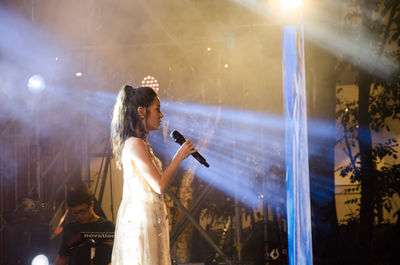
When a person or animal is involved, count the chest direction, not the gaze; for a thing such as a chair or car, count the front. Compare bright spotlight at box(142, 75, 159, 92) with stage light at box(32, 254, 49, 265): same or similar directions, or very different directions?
same or similar directions

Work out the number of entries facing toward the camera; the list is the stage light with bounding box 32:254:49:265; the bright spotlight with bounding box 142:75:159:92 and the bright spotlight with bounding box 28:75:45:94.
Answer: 3

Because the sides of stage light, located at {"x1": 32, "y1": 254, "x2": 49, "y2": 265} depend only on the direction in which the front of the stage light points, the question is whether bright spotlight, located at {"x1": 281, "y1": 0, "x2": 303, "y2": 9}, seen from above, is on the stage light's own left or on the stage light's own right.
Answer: on the stage light's own left

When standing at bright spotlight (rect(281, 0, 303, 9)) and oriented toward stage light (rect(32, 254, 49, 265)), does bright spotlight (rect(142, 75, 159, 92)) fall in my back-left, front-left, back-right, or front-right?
front-right

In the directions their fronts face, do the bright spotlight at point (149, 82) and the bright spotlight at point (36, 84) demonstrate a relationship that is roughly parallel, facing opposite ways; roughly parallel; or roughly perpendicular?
roughly parallel

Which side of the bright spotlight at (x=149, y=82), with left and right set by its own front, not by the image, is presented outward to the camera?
front

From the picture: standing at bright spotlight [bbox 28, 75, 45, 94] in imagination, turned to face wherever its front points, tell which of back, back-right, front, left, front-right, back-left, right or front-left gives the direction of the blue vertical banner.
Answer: front-left

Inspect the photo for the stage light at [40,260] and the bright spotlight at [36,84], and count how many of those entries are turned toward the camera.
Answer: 2

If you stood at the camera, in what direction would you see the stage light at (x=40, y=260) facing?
facing the viewer

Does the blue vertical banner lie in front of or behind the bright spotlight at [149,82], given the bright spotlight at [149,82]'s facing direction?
in front

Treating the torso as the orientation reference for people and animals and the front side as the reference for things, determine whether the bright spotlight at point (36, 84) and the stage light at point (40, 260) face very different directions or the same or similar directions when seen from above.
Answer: same or similar directions

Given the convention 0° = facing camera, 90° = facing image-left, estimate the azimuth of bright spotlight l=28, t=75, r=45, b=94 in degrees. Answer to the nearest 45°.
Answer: approximately 0°
